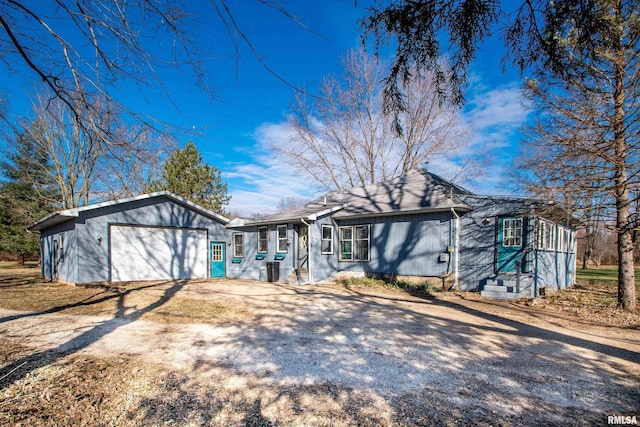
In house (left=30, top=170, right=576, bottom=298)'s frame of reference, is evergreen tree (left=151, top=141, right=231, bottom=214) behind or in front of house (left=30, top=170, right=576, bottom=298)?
behind

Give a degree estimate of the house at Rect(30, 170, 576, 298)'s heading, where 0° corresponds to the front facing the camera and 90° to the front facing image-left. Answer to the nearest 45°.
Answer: approximately 0°

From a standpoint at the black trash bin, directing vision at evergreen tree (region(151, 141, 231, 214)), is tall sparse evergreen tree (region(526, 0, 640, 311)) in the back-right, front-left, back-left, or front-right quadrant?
back-right

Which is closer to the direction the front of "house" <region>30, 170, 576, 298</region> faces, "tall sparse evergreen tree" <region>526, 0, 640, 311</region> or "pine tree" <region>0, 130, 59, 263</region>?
the tall sparse evergreen tree

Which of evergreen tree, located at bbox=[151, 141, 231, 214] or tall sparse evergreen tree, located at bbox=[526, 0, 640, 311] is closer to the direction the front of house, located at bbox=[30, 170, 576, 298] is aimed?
the tall sparse evergreen tree

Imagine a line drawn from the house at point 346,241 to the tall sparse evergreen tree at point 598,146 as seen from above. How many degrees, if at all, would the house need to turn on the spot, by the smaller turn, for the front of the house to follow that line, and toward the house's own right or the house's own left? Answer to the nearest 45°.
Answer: approximately 45° to the house's own left
